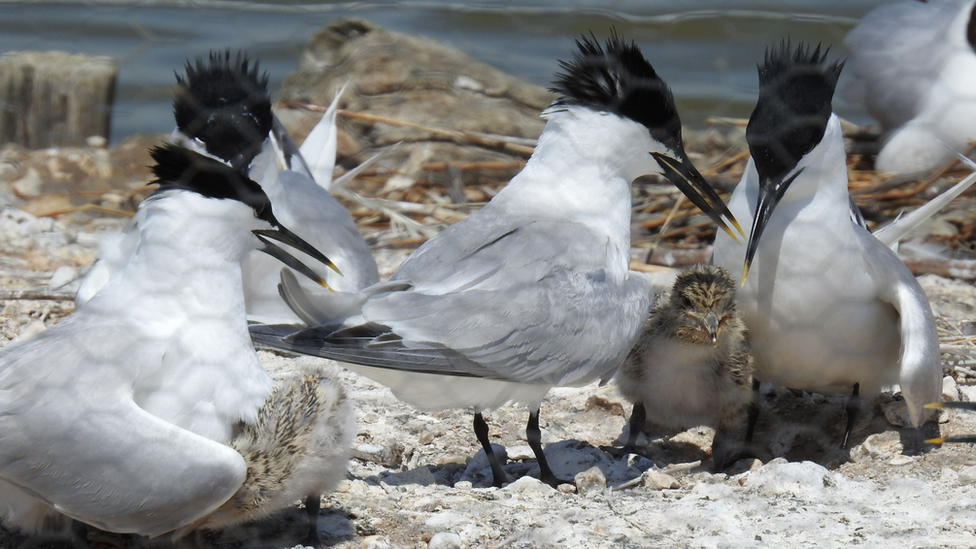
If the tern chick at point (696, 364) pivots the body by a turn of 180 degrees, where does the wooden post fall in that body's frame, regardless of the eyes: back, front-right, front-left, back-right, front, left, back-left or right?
front-left

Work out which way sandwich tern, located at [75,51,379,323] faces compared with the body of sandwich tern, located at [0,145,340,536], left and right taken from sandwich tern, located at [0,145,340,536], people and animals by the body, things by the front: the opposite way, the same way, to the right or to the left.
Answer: to the right

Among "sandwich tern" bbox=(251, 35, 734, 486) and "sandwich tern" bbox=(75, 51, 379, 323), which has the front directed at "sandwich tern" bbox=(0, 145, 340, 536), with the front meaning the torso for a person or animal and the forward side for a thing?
"sandwich tern" bbox=(75, 51, 379, 323)

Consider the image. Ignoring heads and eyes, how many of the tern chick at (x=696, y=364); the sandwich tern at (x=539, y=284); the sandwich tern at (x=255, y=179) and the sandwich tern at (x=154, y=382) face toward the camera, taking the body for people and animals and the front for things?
2

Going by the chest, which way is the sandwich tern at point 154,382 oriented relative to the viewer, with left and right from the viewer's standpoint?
facing to the right of the viewer

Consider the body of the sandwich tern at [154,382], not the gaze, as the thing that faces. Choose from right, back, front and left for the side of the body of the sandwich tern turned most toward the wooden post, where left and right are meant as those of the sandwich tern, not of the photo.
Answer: left

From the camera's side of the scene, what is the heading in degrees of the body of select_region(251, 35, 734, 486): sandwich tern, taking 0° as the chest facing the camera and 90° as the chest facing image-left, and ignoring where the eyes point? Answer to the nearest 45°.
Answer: approximately 270°
